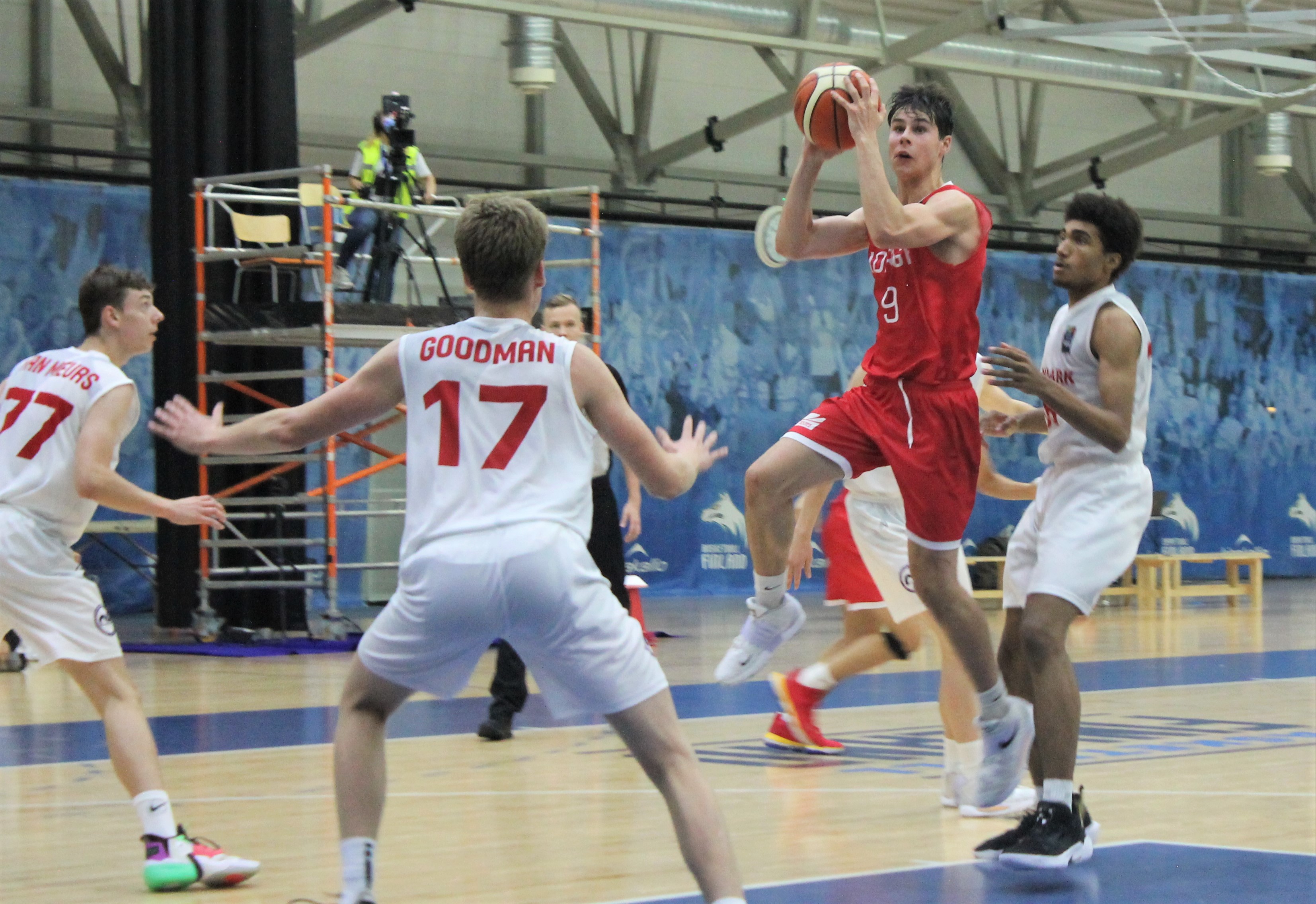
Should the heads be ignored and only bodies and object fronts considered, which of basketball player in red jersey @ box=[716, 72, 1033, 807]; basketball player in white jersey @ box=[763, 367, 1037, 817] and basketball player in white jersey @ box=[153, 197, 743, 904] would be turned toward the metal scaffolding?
basketball player in white jersey @ box=[153, 197, 743, 904]

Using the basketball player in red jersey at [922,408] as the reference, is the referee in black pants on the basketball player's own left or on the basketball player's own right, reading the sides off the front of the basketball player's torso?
on the basketball player's own right

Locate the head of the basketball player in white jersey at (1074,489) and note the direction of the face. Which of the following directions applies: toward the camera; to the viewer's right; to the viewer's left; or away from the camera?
to the viewer's left

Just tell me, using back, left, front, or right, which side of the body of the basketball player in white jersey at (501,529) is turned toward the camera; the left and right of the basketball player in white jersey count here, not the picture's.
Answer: back

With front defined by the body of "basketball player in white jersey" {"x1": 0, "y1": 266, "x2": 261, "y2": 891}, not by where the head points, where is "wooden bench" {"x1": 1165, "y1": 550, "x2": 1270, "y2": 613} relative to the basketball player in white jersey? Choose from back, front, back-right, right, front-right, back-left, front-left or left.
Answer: front

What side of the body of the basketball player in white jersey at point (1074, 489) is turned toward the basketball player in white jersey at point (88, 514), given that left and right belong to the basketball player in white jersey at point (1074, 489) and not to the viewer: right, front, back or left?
front

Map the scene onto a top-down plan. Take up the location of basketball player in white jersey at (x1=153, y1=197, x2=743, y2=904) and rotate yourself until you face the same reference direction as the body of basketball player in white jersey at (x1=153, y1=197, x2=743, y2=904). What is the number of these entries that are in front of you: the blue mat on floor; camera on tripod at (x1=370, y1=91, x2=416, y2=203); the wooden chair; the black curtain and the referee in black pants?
5

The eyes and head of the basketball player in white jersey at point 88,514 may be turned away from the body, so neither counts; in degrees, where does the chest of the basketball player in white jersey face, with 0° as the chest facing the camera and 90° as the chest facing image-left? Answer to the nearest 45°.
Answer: approximately 225°

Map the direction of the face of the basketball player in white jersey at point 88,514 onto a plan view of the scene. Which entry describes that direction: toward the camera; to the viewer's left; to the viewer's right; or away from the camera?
to the viewer's right

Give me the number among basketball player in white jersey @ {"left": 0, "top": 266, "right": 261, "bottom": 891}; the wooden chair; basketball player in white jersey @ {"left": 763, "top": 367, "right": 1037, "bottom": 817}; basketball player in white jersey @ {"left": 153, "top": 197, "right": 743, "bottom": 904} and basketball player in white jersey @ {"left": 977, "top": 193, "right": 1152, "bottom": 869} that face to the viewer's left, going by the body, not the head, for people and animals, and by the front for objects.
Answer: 1

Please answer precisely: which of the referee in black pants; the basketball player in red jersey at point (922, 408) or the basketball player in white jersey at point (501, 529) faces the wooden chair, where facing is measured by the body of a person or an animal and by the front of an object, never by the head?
the basketball player in white jersey

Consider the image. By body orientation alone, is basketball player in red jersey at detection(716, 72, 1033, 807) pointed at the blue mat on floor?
no

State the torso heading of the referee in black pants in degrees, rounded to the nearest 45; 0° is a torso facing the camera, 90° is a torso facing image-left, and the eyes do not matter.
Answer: approximately 45°

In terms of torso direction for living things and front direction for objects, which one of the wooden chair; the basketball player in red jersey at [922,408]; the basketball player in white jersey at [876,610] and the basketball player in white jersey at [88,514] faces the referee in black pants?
the basketball player in white jersey at [88,514]

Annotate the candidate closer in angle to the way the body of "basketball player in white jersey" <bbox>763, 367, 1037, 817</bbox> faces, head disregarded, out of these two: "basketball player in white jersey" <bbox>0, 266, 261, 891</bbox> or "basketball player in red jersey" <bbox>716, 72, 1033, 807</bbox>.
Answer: the basketball player in red jersey

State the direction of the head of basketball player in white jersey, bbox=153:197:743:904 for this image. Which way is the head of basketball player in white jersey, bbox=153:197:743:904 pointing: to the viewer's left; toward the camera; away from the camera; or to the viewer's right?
away from the camera

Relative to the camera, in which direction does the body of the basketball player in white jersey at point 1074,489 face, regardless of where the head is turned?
to the viewer's left

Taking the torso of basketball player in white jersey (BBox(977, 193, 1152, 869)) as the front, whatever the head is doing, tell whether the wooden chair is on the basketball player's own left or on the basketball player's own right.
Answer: on the basketball player's own right
